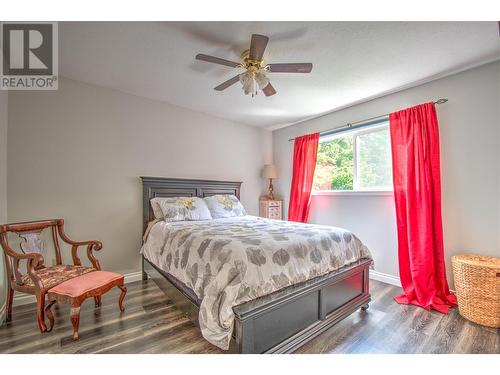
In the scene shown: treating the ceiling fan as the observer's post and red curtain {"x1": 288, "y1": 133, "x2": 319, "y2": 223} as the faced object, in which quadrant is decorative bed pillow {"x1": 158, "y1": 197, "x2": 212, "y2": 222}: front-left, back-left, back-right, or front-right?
front-left

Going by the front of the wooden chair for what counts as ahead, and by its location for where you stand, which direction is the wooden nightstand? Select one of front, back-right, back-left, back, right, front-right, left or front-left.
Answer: front-left

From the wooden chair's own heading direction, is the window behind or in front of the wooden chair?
in front

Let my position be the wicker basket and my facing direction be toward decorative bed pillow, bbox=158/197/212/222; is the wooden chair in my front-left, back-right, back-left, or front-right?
front-left

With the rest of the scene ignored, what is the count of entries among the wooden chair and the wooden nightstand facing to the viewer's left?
0

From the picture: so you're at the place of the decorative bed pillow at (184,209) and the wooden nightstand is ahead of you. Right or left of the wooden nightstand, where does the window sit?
right

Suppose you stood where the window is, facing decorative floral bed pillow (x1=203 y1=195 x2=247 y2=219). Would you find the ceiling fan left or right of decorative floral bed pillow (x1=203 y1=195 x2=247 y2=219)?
left

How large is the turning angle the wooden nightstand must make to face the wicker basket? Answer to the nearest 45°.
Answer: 0° — it already faces it

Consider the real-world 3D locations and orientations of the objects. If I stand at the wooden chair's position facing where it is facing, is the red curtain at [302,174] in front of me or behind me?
in front

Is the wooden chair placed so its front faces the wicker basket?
yes

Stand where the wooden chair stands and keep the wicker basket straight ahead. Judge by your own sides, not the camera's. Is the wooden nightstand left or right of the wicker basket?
left

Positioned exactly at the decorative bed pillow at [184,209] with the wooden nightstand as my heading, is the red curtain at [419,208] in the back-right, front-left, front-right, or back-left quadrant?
front-right

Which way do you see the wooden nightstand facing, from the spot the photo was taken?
facing the viewer and to the right of the viewer

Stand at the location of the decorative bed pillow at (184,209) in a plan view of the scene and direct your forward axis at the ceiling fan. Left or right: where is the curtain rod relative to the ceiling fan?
left

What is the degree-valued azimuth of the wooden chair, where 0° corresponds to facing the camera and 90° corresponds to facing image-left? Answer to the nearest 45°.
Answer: approximately 315°

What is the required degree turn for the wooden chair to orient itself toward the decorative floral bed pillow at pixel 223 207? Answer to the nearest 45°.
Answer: approximately 45° to its left
